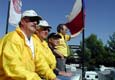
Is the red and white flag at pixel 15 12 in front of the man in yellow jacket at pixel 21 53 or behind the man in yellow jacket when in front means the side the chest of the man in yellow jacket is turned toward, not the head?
behind

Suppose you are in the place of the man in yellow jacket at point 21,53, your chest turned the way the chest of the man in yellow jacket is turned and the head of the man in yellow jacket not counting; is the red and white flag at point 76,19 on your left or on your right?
on your left

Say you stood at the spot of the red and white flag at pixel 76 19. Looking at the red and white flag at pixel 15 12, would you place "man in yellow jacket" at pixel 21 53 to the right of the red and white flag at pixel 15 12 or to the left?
left

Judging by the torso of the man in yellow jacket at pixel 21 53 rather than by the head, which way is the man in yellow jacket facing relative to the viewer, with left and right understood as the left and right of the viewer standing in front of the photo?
facing the viewer and to the right of the viewer
